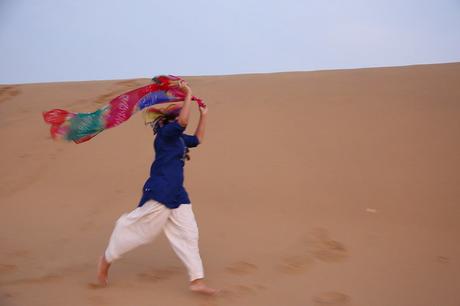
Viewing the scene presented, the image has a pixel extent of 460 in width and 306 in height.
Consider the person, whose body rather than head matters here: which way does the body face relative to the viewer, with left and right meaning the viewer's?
facing to the right of the viewer
